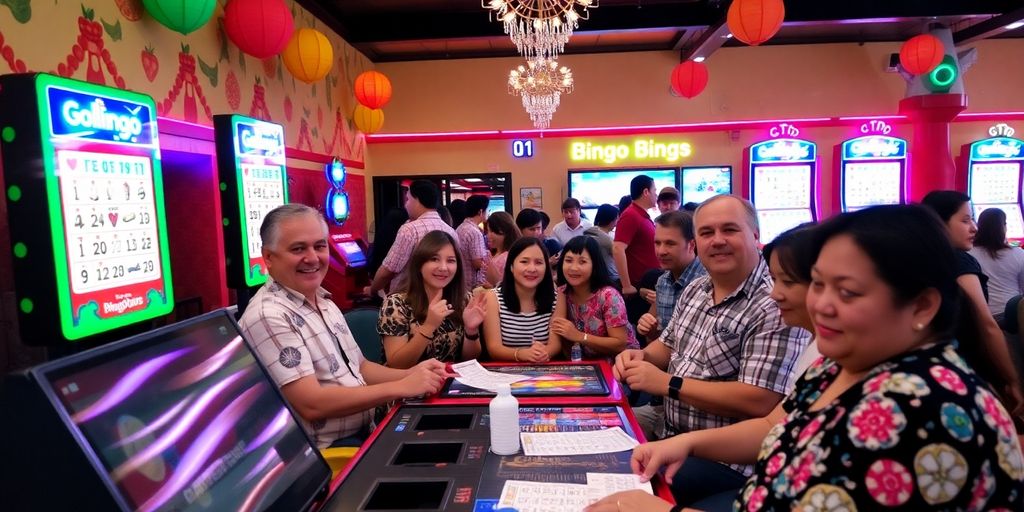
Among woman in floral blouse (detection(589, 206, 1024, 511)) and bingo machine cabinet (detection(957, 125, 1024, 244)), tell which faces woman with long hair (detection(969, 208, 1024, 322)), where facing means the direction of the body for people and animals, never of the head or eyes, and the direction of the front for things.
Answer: the bingo machine cabinet

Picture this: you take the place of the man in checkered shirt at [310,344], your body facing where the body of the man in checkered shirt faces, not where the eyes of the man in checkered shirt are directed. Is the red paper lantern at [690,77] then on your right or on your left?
on your left

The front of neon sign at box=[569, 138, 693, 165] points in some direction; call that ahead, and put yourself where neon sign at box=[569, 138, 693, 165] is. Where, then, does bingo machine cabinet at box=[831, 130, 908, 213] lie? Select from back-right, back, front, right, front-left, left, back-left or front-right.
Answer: left

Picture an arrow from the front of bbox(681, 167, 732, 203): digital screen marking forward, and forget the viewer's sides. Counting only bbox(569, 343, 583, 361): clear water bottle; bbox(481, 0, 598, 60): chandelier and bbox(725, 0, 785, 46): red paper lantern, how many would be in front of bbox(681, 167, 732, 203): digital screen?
3

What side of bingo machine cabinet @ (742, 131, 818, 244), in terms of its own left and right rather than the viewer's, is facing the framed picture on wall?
right

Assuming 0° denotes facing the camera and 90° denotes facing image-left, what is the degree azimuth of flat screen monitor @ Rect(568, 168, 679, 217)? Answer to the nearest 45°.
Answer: approximately 0°

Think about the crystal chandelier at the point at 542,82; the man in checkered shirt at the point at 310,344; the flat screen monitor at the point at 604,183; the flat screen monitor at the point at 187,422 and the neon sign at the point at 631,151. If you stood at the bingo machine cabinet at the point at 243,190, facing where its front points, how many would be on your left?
3

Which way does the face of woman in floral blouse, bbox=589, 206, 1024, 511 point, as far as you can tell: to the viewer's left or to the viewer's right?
to the viewer's left

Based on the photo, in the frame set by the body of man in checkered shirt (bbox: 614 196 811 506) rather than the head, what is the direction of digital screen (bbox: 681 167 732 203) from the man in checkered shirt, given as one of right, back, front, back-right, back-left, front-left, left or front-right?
back-right

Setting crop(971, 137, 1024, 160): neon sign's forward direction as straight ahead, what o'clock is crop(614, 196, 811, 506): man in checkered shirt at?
The man in checkered shirt is roughly at 12 o'clock from the neon sign.

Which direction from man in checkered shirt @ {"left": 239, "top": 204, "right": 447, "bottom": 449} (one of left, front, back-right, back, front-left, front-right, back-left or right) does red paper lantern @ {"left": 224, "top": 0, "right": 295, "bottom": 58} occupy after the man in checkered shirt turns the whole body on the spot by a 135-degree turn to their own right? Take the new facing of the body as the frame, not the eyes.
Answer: right
